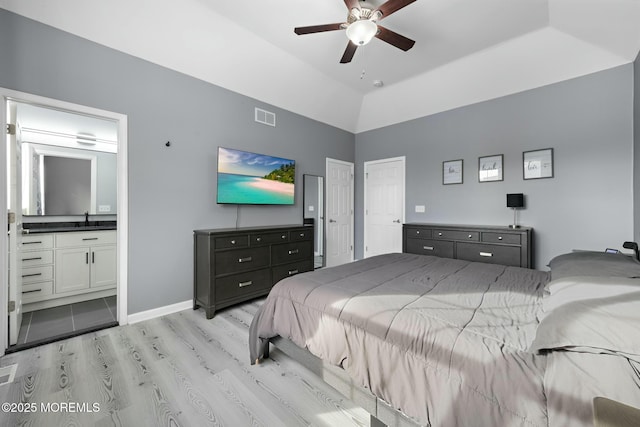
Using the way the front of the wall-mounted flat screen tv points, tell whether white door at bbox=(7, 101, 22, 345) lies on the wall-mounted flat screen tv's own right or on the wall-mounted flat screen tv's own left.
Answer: on the wall-mounted flat screen tv's own right

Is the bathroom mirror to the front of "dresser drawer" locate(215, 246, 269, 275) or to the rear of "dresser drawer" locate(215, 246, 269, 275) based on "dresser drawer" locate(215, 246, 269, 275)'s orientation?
to the rear

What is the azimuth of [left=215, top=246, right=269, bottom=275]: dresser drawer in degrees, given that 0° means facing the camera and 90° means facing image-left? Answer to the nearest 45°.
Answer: approximately 315°

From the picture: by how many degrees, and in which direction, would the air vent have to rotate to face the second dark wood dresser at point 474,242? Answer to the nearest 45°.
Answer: approximately 45° to its left

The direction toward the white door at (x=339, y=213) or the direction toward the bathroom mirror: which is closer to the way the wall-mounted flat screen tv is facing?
the white door

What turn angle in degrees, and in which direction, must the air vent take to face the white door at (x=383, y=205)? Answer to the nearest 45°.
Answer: approximately 45° to its left

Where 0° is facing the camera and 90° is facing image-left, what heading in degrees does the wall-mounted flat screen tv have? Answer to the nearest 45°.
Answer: approximately 315°

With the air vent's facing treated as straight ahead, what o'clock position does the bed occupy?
The bed is roughly at 1 o'clock from the air vent.
